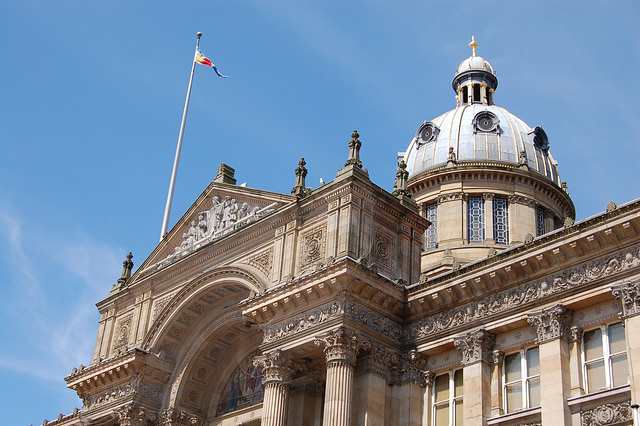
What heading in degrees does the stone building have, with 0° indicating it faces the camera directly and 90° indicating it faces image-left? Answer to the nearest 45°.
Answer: approximately 45°
